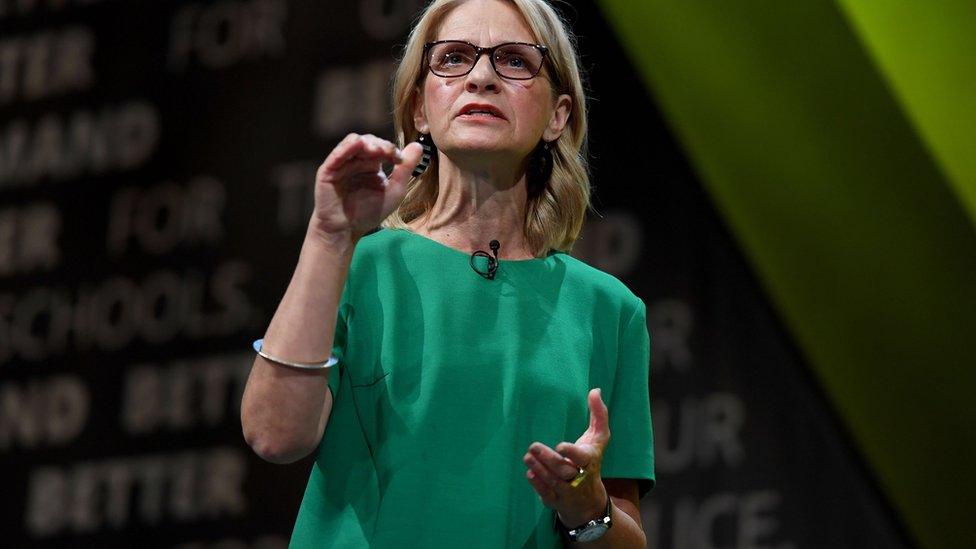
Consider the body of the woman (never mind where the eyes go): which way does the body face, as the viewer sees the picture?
toward the camera
